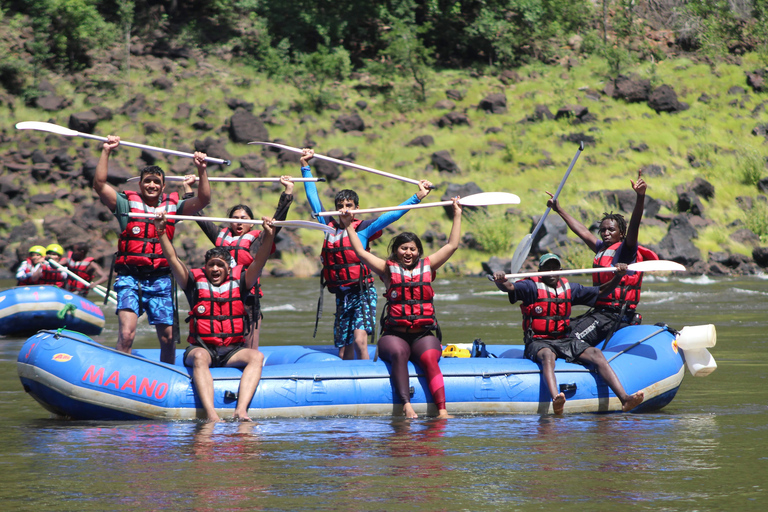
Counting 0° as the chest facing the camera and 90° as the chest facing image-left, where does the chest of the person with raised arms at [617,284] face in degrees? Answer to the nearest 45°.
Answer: approximately 45°

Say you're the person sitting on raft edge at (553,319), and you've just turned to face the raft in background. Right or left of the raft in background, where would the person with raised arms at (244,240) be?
left

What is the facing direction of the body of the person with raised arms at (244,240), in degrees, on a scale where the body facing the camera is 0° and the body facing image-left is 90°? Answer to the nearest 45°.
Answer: approximately 0°

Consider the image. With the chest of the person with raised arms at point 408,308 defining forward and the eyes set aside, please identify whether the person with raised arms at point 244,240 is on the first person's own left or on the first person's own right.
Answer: on the first person's own right

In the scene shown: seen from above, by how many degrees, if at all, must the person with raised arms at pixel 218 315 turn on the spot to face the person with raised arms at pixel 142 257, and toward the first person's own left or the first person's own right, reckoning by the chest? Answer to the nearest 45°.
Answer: approximately 135° to the first person's own right

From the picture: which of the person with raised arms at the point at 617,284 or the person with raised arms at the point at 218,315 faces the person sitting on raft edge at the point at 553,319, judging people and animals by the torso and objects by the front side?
the person with raised arms at the point at 617,284
